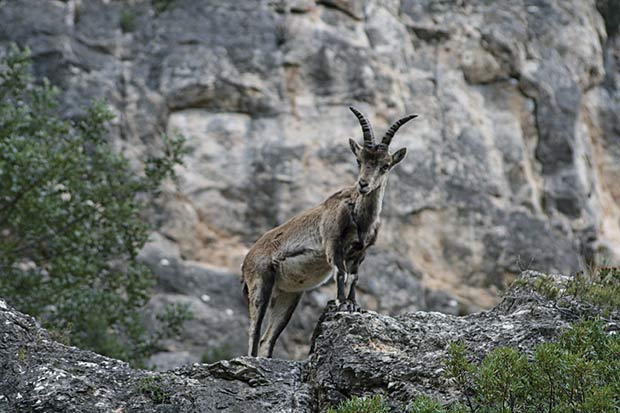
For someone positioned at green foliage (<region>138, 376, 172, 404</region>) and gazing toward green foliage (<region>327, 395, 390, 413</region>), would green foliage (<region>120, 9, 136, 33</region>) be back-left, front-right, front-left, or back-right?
back-left

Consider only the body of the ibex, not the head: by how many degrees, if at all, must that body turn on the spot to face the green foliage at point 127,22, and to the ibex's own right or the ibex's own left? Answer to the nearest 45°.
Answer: approximately 135° to the ibex's own left

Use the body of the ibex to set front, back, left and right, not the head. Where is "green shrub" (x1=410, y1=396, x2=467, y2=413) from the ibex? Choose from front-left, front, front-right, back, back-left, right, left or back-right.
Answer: front-right

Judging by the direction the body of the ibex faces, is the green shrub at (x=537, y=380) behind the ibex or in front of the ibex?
in front

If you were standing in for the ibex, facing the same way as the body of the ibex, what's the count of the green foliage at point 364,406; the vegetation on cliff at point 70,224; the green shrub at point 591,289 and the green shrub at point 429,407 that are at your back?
1

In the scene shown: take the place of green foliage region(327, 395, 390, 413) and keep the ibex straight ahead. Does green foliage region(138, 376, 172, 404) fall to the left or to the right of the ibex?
left

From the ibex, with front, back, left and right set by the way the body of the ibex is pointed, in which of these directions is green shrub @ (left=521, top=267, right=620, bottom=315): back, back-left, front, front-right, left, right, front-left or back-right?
front

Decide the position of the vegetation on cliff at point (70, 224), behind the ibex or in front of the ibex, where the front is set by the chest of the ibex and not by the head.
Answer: behind

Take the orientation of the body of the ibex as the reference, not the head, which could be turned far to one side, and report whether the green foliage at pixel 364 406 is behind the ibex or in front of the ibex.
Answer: in front

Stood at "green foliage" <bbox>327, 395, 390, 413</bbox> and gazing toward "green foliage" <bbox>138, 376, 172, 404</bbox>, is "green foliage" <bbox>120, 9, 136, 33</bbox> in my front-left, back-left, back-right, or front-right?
front-right

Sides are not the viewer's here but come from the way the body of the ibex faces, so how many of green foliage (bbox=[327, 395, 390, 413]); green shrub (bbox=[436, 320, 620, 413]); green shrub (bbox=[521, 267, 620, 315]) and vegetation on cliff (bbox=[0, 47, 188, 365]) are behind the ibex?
1

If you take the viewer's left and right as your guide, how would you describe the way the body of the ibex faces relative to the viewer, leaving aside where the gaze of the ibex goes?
facing the viewer and to the right of the viewer

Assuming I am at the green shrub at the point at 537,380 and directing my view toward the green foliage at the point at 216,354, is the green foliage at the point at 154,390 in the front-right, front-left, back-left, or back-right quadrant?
front-left
